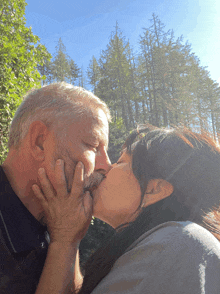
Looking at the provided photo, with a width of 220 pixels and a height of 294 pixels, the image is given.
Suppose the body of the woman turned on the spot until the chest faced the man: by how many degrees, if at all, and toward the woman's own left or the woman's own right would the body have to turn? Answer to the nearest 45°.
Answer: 0° — they already face them

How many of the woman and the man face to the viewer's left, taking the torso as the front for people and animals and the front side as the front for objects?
1

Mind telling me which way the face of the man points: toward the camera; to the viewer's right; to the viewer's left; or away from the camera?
to the viewer's right

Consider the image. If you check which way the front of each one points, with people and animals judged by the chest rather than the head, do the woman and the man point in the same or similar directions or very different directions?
very different directions

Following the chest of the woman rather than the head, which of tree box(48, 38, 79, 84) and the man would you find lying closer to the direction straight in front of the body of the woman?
the man

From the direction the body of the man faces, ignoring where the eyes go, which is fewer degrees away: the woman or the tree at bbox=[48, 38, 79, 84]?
the woman

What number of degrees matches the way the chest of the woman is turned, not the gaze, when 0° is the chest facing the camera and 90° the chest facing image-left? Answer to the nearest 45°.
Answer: approximately 90°

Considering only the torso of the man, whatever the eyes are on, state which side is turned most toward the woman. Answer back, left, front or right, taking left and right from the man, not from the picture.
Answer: front

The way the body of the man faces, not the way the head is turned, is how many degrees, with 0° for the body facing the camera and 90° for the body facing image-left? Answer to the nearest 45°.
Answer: approximately 270°

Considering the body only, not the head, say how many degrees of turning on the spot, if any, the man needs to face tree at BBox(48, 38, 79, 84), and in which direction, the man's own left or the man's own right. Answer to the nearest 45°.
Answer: approximately 90° to the man's own left
